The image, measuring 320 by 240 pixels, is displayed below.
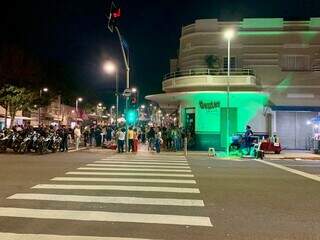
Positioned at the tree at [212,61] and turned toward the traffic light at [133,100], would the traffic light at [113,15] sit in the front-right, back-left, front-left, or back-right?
front-left

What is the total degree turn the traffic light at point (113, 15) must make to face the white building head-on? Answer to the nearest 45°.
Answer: approximately 90° to its left

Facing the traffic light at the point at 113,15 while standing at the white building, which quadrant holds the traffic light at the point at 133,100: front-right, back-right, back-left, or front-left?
front-right

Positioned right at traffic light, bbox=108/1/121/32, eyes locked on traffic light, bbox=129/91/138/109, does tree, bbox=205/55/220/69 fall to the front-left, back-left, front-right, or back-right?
front-right

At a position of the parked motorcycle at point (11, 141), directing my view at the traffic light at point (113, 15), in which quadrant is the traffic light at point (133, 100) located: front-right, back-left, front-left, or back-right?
front-left

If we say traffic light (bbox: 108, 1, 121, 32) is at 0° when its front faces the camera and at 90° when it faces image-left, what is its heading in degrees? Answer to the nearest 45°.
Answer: approximately 315°

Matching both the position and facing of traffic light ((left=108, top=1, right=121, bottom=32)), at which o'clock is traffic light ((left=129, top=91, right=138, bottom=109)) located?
traffic light ((left=129, top=91, right=138, bottom=109)) is roughly at 8 o'clock from traffic light ((left=108, top=1, right=121, bottom=32)).
